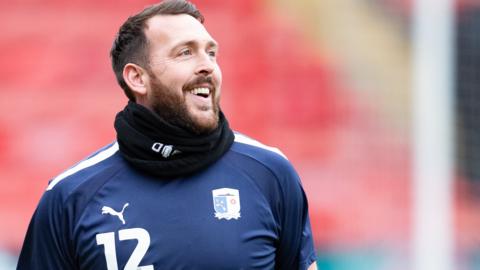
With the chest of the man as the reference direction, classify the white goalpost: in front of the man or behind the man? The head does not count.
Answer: behind

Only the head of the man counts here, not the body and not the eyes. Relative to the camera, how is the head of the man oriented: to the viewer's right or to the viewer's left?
to the viewer's right

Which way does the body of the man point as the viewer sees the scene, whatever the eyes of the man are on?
toward the camera
